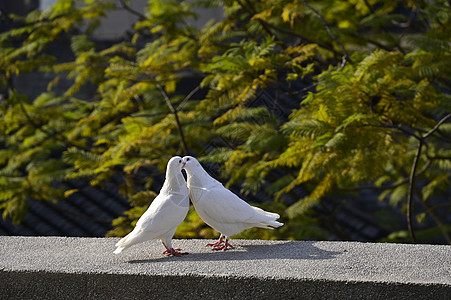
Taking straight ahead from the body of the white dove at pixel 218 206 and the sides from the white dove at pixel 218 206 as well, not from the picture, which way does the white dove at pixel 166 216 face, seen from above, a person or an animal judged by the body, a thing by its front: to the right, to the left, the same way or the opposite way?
the opposite way

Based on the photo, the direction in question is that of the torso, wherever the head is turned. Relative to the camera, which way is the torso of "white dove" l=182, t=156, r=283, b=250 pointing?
to the viewer's left

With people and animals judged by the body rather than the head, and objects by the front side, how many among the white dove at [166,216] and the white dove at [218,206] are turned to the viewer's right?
1

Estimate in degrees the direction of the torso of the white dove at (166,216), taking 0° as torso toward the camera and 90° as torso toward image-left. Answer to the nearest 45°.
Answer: approximately 270°
